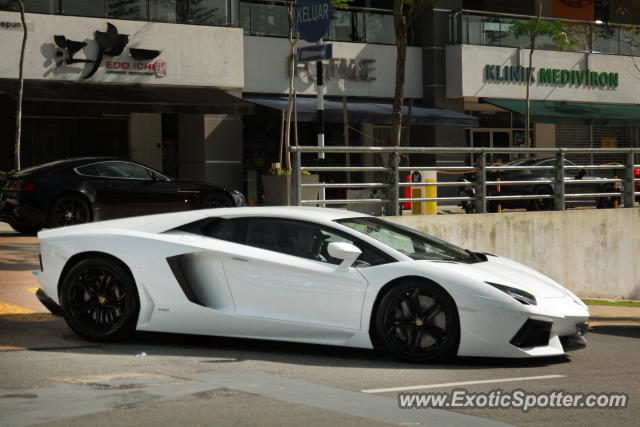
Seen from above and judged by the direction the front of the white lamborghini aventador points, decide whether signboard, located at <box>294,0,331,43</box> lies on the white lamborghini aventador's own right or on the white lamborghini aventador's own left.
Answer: on the white lamborghini aventador's own left

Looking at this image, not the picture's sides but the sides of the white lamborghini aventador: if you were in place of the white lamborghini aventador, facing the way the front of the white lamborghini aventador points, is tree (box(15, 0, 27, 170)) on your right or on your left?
on your left

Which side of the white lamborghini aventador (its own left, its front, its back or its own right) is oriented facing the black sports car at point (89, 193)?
left

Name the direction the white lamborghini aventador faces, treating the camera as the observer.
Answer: facing to the right of the viewer

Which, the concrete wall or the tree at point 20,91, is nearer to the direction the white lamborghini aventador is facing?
the concrete wall

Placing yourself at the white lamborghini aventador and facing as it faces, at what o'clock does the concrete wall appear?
The concrete wall is roughly at 10 o'clock from the white lamborghini aventador.

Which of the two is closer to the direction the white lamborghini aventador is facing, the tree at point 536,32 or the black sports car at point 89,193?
the tree
